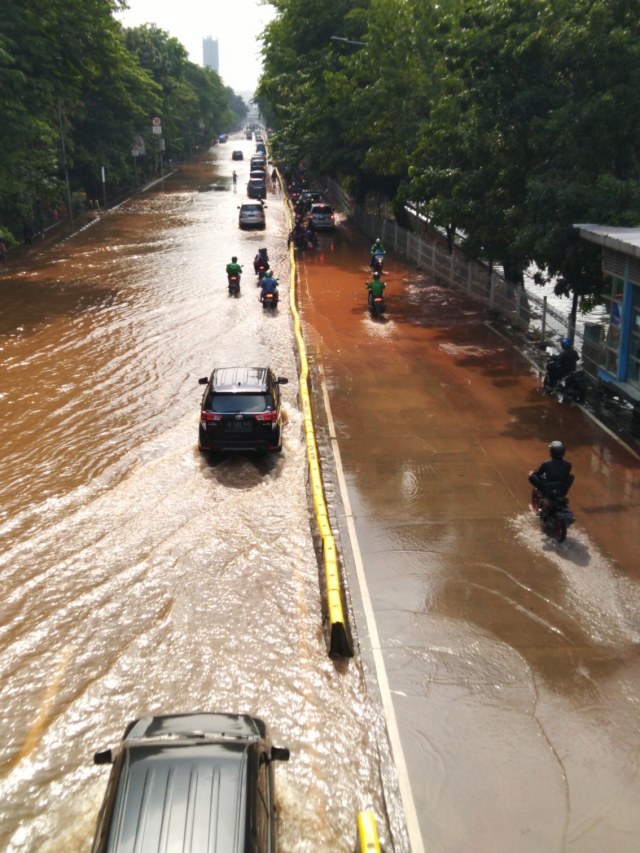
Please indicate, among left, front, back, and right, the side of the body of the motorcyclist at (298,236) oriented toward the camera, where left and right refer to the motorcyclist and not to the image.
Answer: back

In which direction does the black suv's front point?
away from the camera

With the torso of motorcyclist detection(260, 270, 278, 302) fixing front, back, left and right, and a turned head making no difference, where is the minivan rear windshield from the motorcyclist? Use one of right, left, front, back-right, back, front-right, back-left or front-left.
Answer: back

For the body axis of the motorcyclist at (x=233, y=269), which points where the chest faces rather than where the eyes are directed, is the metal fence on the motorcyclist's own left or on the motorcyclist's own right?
on the motorcyclist's own right

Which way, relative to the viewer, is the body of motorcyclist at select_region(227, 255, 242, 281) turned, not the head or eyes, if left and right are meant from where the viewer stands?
facing away from the viewer

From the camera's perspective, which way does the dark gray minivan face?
away from the camera

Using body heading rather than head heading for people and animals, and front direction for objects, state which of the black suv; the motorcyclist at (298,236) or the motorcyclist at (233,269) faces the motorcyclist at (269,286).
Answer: the black suv

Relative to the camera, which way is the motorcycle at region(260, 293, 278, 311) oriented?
away from the camera

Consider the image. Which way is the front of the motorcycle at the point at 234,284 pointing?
away from the camera
